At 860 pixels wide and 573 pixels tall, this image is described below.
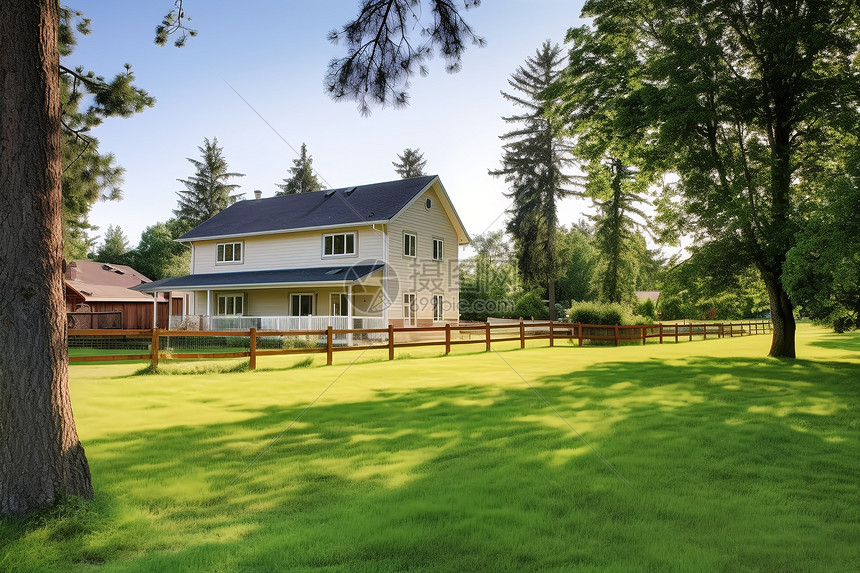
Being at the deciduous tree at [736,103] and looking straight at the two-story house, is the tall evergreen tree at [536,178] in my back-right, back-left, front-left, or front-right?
front-right

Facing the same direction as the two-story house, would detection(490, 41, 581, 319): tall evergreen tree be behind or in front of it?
behind

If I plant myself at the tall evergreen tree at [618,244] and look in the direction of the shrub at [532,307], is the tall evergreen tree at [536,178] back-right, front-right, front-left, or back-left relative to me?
front-left

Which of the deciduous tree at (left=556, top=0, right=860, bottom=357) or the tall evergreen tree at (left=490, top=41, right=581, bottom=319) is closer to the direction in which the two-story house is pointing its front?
the deciduous tree

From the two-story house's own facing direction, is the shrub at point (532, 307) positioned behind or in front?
behind

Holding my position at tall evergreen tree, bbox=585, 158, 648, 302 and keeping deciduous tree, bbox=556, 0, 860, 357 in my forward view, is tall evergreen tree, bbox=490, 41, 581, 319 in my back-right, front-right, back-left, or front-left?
front-right

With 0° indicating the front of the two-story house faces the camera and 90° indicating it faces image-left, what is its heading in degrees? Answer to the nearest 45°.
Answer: approximately 45°

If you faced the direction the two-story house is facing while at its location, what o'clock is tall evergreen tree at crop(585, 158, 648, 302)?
The tall evergreen tree is roughly at 7 o'clock from the two-story house.

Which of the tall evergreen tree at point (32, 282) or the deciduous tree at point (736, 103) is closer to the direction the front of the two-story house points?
the tall evergreen tree

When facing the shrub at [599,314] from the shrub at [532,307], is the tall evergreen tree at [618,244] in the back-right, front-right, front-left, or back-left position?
front-left

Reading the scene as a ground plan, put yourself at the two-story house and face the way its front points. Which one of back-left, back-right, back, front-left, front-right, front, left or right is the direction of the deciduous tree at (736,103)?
left

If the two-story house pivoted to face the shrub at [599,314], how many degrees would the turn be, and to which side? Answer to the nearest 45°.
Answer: approximately 135° to its left
